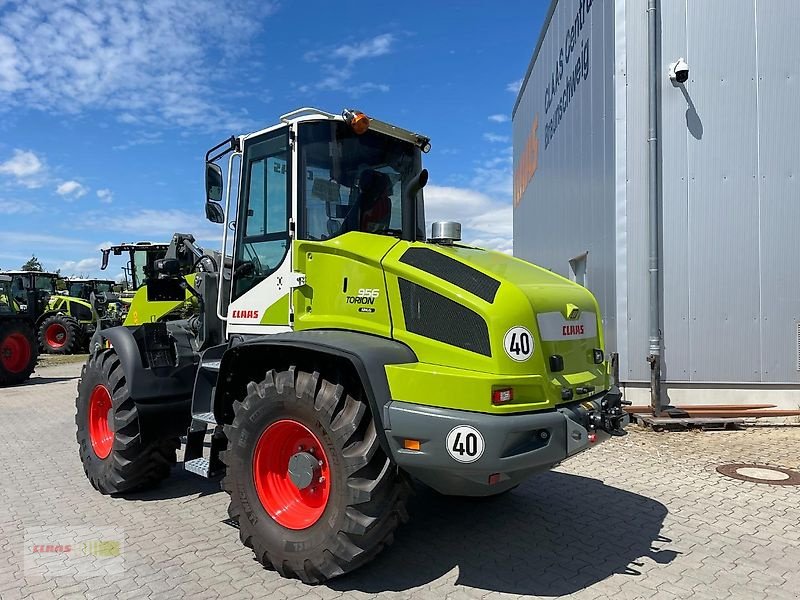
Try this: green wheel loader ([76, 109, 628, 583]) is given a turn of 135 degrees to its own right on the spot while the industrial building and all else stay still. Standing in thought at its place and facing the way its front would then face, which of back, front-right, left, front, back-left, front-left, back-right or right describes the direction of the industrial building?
front-left

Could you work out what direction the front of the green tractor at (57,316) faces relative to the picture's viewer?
facing the viewer and to the right of the viewer

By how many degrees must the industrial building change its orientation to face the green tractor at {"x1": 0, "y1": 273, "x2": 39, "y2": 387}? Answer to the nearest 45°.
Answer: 0° — it already faces it

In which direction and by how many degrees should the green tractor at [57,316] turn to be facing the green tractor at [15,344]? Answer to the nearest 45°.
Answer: approximately 45° to its right

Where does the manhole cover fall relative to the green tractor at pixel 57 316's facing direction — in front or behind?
in front

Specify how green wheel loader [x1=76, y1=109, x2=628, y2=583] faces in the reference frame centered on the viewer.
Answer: facing away from the viewer and to the left of the viewer

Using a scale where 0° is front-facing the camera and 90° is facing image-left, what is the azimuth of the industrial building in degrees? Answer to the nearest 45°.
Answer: approximately 90°

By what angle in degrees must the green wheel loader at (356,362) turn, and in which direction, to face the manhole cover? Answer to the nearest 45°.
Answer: approximately 90° to its right

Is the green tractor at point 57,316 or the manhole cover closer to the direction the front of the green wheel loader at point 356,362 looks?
the green tractor
